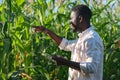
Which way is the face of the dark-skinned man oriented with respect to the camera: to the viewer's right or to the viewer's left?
to the viewer's left

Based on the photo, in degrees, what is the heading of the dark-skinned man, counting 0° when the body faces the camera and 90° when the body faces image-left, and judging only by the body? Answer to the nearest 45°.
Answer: approximately 90°
